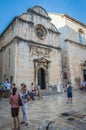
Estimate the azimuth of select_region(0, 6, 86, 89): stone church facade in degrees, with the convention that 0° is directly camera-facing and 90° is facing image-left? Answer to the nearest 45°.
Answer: approximately 315°
